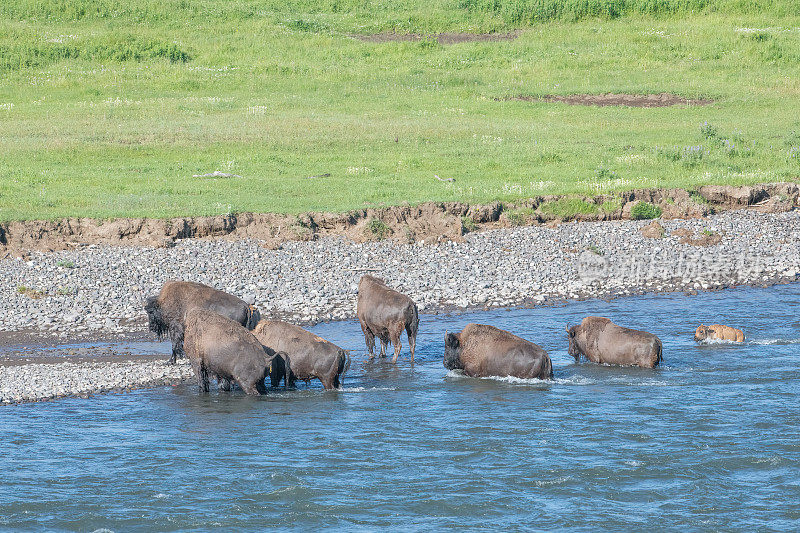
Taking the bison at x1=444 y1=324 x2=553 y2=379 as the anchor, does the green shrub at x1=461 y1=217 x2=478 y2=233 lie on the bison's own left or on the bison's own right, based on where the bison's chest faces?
on the bison's own right

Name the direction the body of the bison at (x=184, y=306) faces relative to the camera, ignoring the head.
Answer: to the viewer's left

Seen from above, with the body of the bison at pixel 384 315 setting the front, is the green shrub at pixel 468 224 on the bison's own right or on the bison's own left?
on the bison's own right

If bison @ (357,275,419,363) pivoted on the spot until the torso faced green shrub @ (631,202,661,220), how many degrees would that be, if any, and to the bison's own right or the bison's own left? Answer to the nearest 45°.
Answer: approximately 90° to the bison's own right

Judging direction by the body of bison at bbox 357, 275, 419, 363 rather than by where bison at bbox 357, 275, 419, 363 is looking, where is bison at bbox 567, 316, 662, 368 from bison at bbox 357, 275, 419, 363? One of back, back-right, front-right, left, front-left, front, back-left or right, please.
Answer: back-right

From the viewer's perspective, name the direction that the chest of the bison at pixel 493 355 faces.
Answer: to the viewer's left

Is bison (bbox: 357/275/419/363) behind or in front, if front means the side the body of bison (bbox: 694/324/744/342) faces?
in front

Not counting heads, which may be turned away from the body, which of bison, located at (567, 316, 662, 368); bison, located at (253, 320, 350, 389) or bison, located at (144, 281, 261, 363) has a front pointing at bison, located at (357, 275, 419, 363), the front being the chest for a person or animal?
bison, located at (567, 316, 662, 368)

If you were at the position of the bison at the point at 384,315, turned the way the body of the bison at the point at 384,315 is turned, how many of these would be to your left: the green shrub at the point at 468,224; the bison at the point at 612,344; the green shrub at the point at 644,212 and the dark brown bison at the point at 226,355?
1

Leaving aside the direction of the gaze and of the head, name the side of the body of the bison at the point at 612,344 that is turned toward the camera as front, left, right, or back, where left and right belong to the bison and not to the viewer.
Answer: left

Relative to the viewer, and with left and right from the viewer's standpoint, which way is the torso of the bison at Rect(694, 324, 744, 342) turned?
facing to the left of the viewer

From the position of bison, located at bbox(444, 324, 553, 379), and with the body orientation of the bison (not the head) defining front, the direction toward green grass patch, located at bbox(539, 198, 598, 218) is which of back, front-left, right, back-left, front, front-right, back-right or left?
right

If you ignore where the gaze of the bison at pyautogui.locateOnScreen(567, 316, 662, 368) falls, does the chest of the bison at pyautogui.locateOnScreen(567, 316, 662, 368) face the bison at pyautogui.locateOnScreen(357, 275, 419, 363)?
yes
